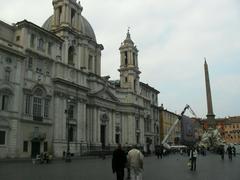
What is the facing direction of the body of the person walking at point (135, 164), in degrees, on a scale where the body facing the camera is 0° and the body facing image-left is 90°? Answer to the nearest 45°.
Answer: approximately 180°

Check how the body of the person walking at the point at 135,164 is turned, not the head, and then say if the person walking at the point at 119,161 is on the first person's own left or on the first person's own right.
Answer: on the first person's own left
